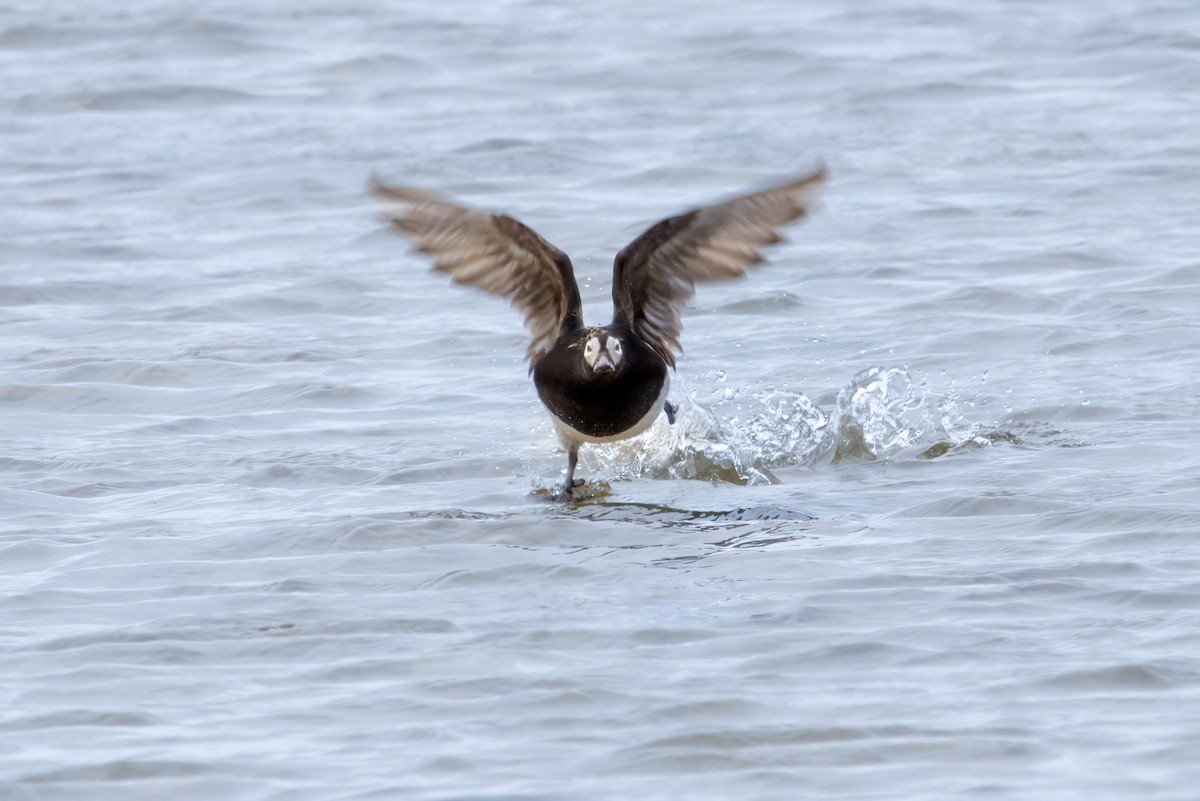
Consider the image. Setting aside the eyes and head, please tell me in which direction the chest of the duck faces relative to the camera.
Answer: toward the camera
